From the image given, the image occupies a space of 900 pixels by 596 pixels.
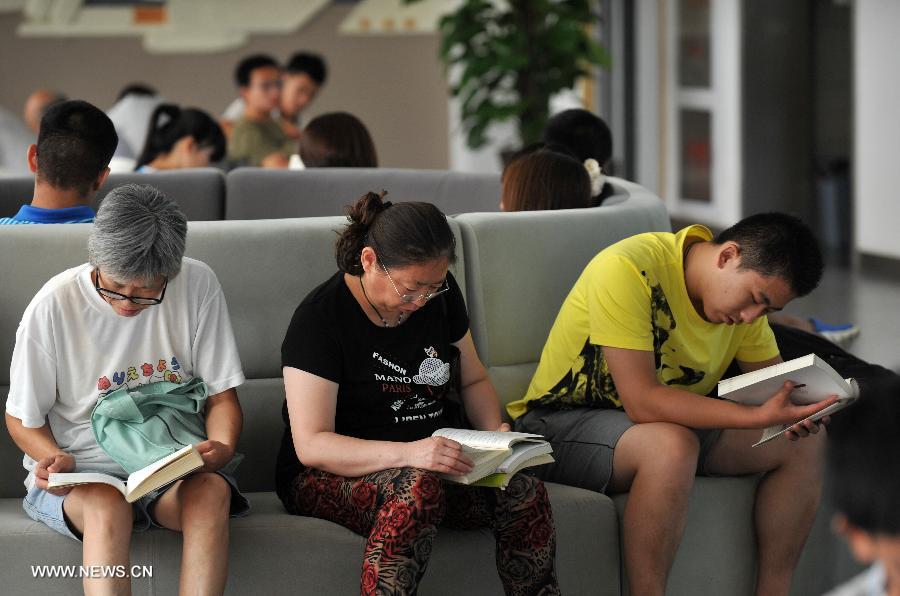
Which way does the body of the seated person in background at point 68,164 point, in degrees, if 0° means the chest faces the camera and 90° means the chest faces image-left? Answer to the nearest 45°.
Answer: approximately 180°

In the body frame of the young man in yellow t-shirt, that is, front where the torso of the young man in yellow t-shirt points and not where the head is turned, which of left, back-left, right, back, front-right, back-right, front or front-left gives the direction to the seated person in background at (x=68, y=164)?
back-right

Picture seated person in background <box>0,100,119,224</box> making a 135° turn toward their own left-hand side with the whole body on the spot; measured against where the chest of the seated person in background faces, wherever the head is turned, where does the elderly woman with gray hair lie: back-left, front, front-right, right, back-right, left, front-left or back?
front-left

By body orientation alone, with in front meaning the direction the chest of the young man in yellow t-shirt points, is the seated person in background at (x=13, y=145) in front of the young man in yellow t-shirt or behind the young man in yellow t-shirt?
behind

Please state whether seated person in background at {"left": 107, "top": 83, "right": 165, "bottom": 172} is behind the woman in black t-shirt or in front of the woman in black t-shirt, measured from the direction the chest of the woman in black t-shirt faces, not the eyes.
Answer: behind

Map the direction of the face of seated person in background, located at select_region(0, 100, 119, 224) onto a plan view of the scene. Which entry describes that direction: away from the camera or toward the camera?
away from the camera

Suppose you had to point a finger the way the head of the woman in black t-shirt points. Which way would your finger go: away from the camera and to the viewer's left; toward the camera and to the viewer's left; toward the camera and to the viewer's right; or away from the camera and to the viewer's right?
toward the camera and to the viewer's right

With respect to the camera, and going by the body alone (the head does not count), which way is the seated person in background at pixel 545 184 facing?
away from the camera

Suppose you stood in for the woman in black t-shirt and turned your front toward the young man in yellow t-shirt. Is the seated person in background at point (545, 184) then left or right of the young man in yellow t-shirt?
left

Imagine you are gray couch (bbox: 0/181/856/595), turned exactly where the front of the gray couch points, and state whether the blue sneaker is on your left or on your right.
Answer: on your left

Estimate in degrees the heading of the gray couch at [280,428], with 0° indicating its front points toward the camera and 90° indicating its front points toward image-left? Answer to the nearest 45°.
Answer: approximately 0°

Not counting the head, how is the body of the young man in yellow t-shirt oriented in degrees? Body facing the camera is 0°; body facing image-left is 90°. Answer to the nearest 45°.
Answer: approximately 315°

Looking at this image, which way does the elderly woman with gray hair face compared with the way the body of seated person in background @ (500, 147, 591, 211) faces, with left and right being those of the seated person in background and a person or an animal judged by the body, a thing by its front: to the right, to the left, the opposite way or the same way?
the opposite way

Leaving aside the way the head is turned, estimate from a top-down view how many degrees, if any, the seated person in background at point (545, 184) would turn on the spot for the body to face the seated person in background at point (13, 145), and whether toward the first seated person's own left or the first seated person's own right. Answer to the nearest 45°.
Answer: approximately 45° to the first seated person's own left
